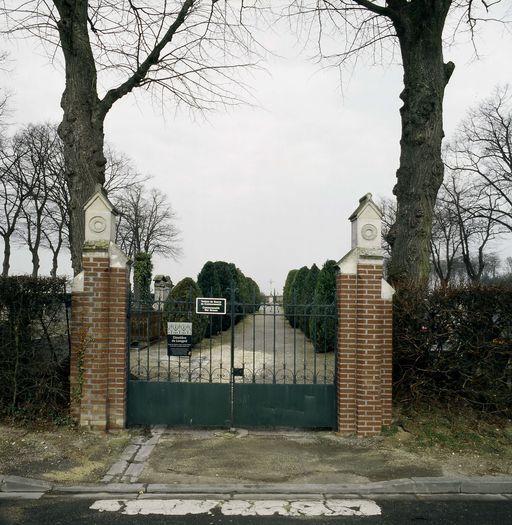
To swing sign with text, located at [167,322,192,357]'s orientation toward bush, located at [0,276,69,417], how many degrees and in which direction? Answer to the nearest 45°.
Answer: approximately 90° to its right

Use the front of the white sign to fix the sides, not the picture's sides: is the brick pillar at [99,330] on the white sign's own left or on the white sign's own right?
on the white sign's own right

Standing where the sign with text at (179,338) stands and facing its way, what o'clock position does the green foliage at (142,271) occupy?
The green foliage is roughly at 6 o'clock from the sign with text.

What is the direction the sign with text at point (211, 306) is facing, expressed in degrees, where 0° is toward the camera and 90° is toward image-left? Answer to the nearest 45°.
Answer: approximately 0°

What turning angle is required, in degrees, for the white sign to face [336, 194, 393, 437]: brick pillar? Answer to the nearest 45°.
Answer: approximately 90° to its left

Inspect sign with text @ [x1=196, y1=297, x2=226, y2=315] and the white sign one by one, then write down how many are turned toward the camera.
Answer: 2

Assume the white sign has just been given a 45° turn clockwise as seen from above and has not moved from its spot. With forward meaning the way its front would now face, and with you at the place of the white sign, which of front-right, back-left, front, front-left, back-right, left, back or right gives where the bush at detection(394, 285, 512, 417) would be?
back-left

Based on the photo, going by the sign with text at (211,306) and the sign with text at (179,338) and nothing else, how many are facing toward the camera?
2

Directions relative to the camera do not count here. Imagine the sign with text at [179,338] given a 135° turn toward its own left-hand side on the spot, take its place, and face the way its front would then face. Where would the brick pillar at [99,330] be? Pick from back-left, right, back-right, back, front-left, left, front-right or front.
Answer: back-left

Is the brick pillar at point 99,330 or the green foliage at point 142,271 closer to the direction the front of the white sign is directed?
the brick pillar
